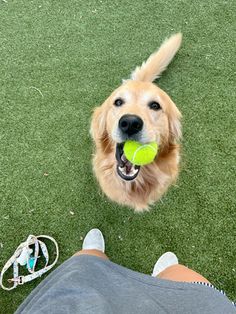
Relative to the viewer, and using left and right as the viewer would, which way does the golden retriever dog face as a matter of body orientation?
facing the viewer
